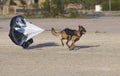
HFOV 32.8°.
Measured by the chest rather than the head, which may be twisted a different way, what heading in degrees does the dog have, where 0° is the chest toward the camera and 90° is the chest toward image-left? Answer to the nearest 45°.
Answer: approximately 270°
